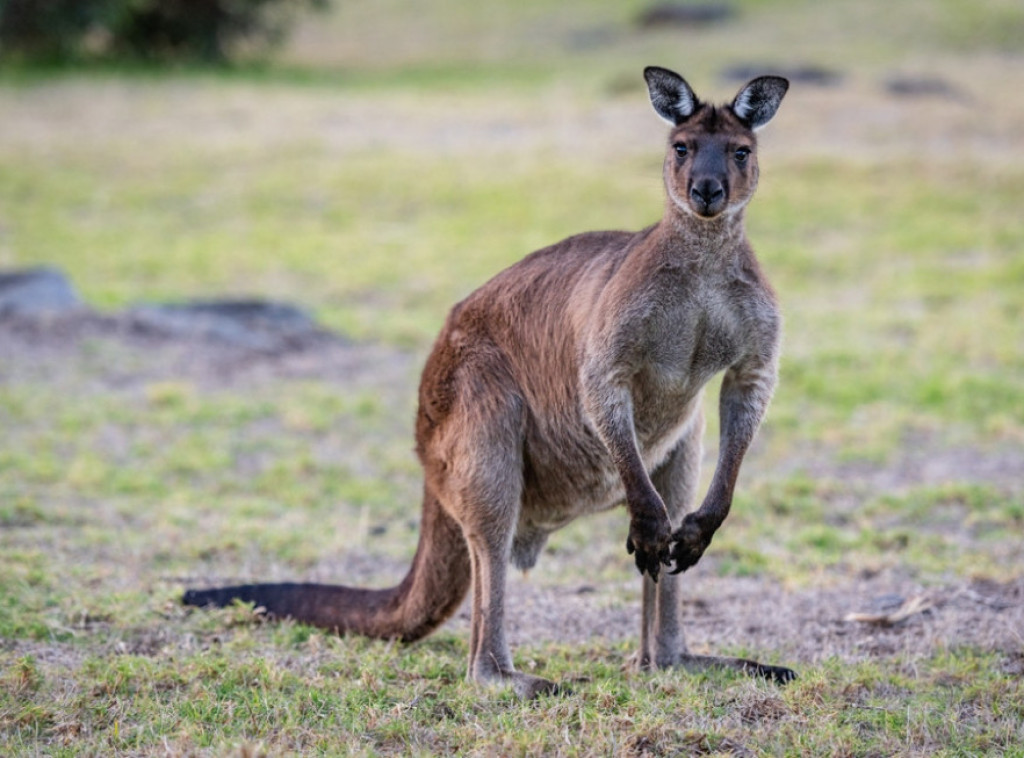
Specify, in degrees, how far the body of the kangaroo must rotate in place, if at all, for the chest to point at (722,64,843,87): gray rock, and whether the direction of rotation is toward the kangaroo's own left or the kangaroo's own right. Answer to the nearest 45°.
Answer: approximately 135° to the kangaroo's own left

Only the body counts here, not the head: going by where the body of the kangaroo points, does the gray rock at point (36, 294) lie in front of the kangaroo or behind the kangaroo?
behind

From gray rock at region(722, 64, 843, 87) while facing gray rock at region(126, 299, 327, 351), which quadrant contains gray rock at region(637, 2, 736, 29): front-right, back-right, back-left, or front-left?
back-right

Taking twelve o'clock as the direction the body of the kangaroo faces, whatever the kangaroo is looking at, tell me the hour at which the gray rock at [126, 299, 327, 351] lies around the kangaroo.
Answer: The gray rock is roughly at 7 o'clock from the kangaroo.

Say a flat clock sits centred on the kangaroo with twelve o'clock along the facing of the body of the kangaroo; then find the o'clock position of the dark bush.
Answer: The dark bush is roughly at 7 o'clock from the kangaroo.

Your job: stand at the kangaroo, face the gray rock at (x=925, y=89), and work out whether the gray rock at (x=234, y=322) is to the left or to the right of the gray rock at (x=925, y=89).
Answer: left

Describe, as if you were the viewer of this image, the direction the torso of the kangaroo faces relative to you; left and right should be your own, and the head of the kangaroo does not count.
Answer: facing the viewer and to the right of the viewer

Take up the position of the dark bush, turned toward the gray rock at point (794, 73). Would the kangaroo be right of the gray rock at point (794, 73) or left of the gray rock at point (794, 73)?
right

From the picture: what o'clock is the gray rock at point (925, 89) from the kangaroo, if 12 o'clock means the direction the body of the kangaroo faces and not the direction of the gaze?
The gray rock is roughly at 8 o'clock from the kangaroo.

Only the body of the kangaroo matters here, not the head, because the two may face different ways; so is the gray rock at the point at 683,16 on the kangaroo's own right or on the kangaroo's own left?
on the kangaroo's own left
